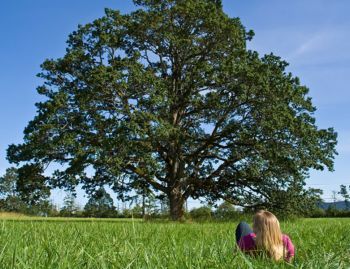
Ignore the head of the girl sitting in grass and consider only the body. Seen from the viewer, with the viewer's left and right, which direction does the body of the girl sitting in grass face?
facing away from the viewer and to the left of the viewer

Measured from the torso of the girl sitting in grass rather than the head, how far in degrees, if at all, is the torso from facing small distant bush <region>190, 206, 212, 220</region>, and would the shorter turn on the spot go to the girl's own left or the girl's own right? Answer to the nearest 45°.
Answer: approximately 45° to the girl's own right

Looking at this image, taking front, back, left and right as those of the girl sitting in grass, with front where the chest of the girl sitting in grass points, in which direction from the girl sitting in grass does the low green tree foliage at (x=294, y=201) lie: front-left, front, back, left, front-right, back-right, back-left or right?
front-right

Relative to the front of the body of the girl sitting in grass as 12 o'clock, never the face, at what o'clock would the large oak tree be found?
The large oak tree is roughly at 1 o'clock from the girl sitting in grass.
